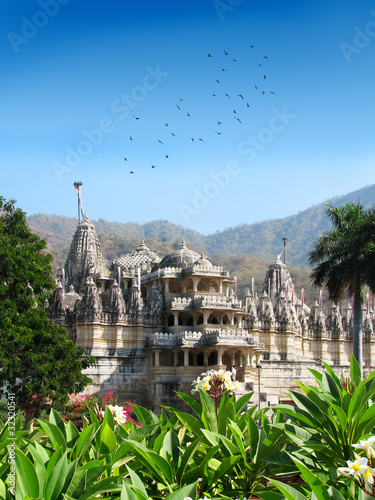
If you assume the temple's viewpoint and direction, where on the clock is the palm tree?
The palm tree is roughly at 12 o'clock from the temple.

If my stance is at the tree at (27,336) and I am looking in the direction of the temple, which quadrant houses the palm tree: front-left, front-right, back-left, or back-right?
front-right

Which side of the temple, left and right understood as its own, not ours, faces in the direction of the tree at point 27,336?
right

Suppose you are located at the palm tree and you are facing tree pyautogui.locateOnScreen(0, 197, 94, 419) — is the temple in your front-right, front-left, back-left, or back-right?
front-right

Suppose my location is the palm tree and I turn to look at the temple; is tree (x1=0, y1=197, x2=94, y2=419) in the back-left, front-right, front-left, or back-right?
front-left
